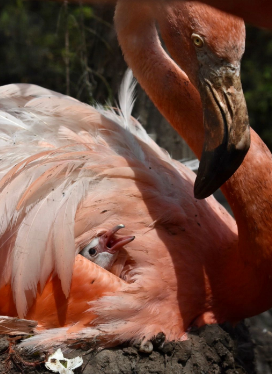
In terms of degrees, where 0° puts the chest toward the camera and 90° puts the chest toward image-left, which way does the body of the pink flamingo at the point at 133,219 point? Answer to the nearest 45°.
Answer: approximately 270°

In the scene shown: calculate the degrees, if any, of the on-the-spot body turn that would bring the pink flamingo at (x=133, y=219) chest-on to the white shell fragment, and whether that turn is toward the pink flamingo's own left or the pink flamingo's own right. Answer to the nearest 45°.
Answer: approximately 90° to the pink flamingo's own right
